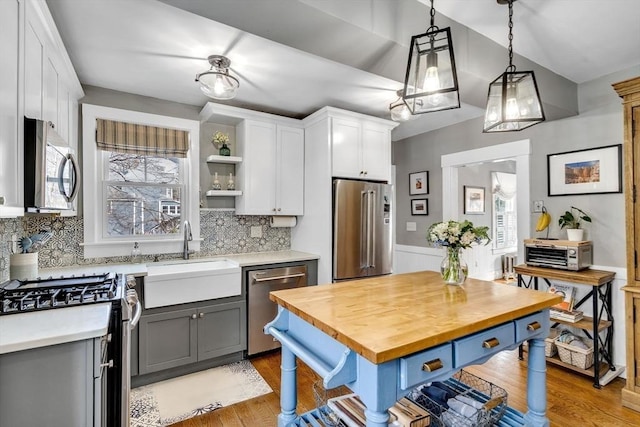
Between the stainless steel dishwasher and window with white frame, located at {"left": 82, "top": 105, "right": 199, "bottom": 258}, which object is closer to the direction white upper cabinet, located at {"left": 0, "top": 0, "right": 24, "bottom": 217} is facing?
the stainless steel dishwasher

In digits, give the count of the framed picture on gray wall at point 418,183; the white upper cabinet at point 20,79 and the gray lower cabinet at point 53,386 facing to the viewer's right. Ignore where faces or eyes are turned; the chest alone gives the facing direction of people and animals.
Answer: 2

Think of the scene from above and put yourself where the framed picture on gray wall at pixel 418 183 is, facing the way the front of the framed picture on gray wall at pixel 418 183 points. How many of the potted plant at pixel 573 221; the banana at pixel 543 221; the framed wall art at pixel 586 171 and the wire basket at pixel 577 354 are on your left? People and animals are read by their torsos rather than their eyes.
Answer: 4

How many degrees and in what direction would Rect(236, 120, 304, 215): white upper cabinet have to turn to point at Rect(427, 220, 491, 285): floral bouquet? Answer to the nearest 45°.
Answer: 0° — it already faces it

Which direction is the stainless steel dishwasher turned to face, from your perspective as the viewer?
facing the viewer and to the right of the viewer

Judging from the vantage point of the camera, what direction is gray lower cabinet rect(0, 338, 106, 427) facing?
facing to the right of the viewer

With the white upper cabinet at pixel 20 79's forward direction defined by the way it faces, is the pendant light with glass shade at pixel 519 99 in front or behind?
in front

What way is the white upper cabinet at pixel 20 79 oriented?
to the viewer's right

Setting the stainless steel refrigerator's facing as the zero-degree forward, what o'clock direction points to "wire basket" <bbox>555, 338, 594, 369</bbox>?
The wire basket is roughly at 11 o'clock from the stainless steel refrigerator.

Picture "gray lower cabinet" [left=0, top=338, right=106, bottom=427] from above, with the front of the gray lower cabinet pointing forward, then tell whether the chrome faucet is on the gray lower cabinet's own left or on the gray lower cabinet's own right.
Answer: on the gray lower cabinet's own left

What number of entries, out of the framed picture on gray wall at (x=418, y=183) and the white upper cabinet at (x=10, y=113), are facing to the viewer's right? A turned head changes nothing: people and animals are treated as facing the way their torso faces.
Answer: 1

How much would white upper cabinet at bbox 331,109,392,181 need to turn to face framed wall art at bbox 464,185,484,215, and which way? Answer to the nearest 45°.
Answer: approximately 90° to its left

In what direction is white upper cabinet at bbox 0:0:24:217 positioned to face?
to the viewer's right

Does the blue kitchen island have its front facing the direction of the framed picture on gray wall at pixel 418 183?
no

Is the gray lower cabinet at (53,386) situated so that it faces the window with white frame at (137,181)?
no
